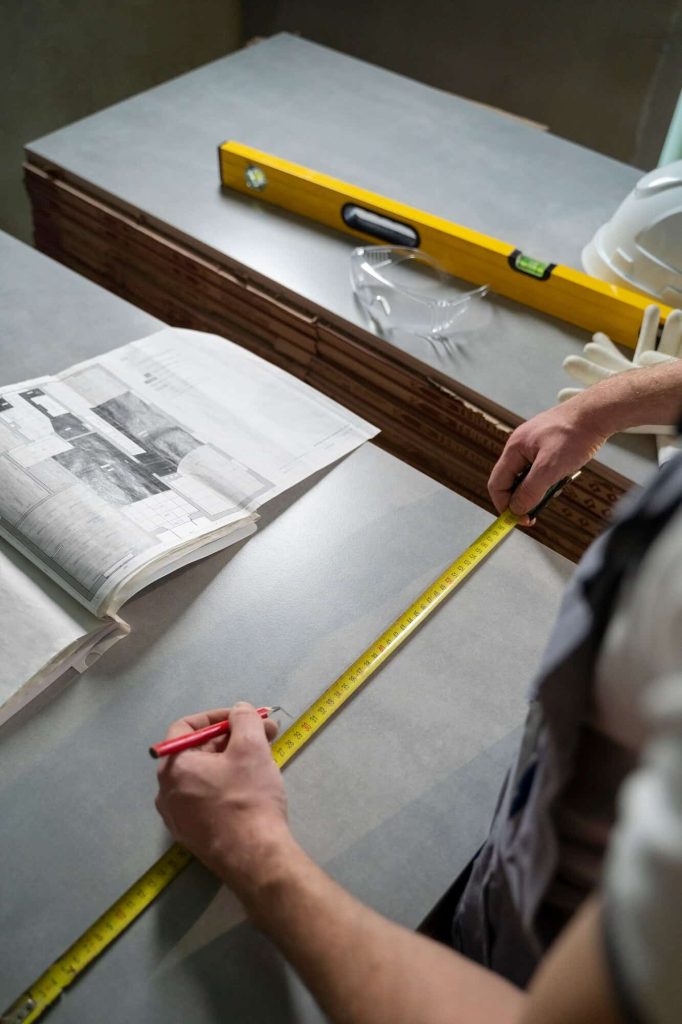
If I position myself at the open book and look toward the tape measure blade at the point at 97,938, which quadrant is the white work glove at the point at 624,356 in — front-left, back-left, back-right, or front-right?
back-left
